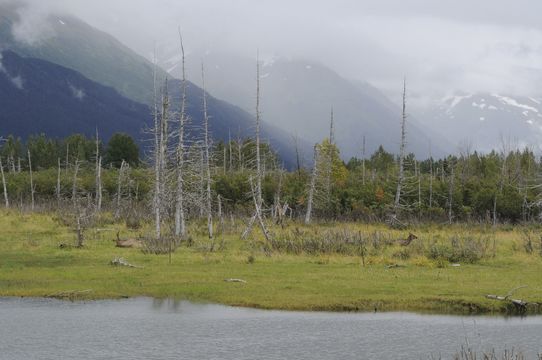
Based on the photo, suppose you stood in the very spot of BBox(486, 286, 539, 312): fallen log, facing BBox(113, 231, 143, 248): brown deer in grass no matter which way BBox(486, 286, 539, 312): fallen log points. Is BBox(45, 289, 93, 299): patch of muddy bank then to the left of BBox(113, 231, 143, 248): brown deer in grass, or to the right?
left

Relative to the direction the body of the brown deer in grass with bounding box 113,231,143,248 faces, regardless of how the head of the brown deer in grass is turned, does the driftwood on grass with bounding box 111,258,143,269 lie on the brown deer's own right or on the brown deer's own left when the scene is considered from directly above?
on the brown deer's own left

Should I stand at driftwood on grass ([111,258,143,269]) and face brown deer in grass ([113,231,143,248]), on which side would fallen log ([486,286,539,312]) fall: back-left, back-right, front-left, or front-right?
back-right

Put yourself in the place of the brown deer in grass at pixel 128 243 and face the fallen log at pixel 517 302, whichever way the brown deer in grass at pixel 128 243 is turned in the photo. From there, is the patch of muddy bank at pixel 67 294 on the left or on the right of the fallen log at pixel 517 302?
right

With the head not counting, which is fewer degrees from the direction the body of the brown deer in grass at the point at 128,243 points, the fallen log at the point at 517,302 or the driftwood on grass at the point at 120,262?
the driftwood on grass

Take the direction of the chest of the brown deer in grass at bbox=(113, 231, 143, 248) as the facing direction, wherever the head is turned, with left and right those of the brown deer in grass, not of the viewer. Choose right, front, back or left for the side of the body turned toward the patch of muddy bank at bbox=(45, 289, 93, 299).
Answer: left

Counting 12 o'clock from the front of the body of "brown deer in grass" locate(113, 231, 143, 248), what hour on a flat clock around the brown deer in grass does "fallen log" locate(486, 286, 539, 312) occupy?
The fallen log is roughly at 8 o'clock from the brown deer in grass.

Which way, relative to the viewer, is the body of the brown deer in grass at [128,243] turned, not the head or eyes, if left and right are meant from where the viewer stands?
facing to the left of the viewer
